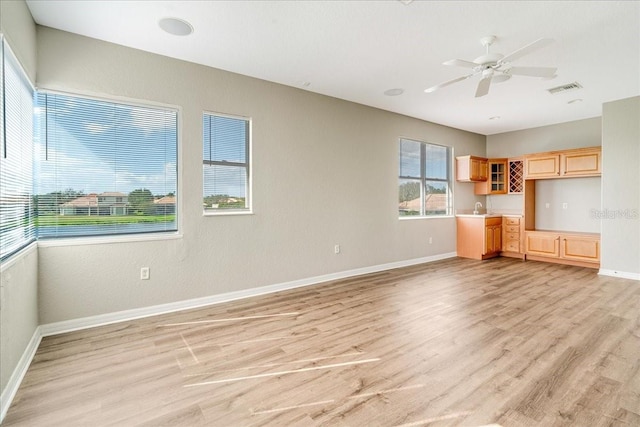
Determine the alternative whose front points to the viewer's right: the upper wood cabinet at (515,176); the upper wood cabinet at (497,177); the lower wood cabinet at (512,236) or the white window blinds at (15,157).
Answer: the white window blinds

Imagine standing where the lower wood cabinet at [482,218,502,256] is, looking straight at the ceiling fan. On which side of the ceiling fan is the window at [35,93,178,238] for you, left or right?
right

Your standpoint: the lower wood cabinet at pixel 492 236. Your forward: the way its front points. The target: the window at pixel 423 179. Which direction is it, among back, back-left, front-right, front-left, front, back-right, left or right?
right

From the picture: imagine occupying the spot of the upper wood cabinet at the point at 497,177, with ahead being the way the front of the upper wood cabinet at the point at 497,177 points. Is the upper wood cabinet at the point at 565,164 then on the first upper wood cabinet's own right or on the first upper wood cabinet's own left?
on the first upper wood cabinet's own left

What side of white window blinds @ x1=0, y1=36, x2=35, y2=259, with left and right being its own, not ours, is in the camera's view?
right

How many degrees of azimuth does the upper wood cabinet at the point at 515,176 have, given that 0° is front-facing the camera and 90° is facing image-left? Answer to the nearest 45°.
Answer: approximately 0°

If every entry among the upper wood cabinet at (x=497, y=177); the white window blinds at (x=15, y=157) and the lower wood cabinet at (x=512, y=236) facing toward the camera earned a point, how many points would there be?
2

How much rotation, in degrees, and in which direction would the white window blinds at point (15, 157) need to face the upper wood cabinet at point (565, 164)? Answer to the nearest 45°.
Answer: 0° — it already faces it

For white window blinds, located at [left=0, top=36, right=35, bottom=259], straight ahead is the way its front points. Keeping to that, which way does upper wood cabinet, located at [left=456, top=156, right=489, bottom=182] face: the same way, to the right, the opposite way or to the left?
to the right
